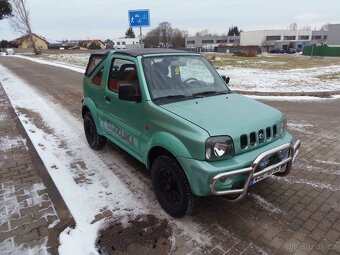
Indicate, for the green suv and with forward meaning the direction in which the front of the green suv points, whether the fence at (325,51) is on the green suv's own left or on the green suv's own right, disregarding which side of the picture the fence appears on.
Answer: on the green suv's own left

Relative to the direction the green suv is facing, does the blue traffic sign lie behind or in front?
behind

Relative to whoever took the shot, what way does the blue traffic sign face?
facing the viewer

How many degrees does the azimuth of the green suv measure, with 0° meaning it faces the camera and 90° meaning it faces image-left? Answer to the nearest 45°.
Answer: approximately 315°

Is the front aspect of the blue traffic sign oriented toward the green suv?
yes

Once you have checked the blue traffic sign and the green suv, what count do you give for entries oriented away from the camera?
0

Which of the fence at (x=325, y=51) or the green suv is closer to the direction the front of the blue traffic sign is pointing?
the green suv

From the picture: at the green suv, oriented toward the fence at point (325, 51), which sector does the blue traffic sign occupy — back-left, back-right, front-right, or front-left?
front-left

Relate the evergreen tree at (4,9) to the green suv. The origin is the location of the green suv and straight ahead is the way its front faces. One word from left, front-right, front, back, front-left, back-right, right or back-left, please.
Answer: back
